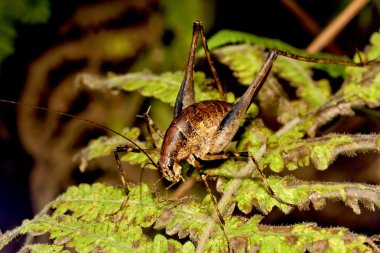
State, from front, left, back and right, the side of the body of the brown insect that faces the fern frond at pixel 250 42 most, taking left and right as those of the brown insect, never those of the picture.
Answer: back

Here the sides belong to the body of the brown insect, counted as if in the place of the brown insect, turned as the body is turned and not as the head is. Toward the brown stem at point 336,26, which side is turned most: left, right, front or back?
back

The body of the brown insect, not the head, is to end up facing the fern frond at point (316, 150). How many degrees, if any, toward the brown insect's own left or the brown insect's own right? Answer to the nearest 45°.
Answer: approximately 90° to the brown insect's own left

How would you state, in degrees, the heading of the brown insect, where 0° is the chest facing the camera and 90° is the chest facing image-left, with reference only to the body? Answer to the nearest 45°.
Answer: approximately 45°

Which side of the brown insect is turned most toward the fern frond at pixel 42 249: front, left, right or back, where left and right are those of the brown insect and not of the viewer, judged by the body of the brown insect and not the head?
front
